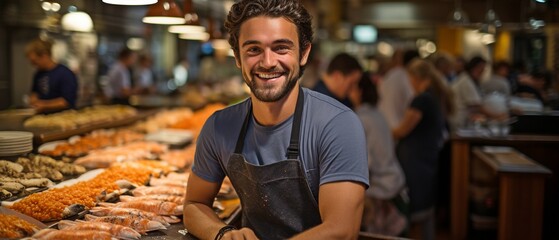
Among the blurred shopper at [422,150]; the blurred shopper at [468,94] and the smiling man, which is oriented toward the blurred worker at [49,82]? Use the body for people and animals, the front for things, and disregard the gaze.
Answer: the blurred shopper at [422,150]

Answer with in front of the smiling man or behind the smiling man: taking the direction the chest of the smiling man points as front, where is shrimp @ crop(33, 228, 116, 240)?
in front

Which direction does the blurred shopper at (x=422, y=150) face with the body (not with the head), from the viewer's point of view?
to the viewer's left

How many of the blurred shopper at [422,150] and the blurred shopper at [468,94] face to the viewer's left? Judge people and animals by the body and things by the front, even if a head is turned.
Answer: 1

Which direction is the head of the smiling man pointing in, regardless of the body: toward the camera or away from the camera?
toward the camera
